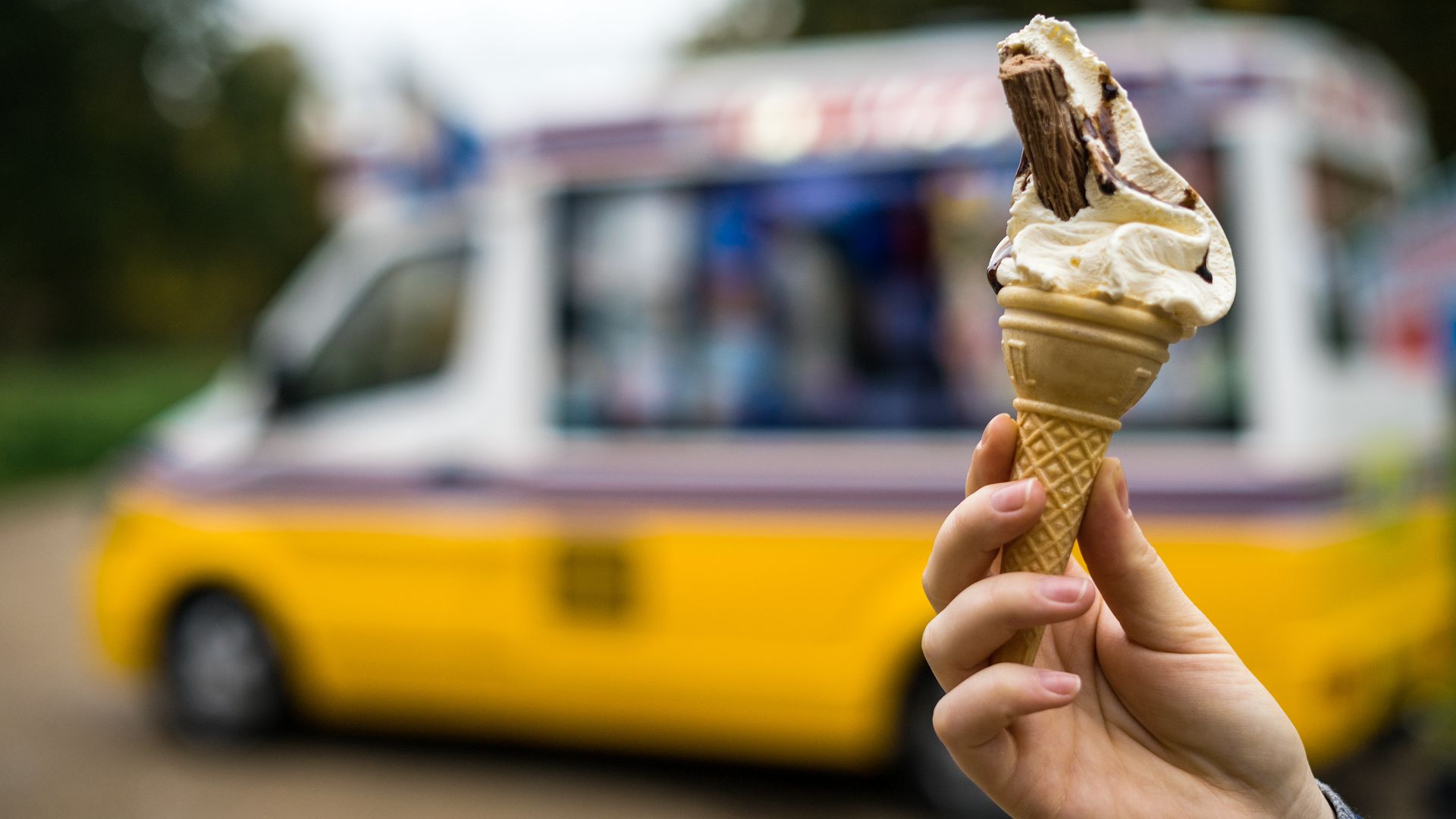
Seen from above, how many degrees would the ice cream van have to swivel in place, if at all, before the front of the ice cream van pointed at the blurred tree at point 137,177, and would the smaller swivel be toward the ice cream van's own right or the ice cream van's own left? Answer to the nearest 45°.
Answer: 0° — it already faces it

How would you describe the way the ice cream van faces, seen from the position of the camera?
facing away from the viewer and to the left of the viewer
